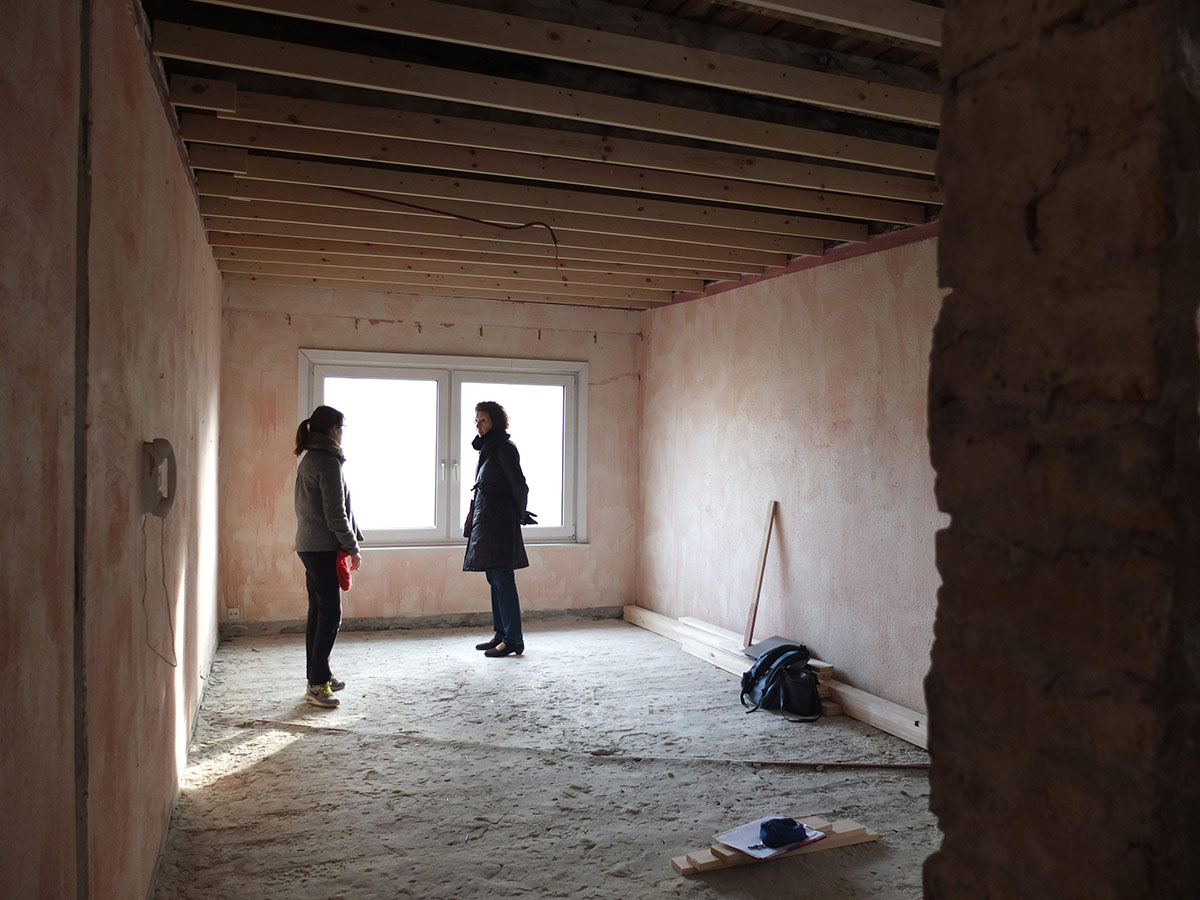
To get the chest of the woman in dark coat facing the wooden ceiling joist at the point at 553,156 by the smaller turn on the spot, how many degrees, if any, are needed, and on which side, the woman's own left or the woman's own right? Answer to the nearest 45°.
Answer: approximately 90° to the woman's own left

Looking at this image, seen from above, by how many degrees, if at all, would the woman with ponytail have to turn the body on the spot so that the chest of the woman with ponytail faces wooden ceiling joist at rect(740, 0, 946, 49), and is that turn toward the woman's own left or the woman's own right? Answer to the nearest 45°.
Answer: approximately 45° to the woman's own right

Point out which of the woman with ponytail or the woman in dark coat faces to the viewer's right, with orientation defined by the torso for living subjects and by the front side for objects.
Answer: the woman with ponytail

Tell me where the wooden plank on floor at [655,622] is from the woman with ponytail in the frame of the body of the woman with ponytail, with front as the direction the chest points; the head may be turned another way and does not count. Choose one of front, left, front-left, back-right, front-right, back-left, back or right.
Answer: front-left

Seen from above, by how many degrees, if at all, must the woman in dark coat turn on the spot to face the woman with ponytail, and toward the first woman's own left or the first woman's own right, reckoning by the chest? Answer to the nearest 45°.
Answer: approximately 45° to the first woman's own left

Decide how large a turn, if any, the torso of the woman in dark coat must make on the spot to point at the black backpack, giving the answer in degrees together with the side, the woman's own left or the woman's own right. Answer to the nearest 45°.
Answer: approximately 135° to the woman's own left

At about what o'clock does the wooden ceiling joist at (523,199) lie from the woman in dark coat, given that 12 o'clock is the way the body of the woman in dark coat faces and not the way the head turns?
The wooden ceiling joist is roughly at 9 o'clock from the woman in dark coat.

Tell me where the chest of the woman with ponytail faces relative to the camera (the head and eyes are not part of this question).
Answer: to the viewer's right

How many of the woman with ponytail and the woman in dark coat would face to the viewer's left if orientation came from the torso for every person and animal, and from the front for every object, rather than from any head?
1

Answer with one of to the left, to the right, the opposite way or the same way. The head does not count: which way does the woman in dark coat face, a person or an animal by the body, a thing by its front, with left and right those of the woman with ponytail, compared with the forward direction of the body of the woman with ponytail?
the opposite way

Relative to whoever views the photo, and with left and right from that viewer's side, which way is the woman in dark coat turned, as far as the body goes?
facing to the left of the viewer
